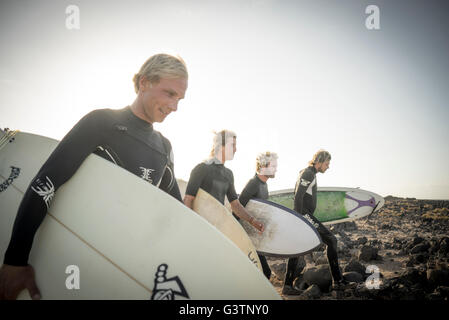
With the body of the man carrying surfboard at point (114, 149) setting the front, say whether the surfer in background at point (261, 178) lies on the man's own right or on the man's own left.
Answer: on the man's own left

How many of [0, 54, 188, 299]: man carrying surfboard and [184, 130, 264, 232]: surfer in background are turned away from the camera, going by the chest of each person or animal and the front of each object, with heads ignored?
0

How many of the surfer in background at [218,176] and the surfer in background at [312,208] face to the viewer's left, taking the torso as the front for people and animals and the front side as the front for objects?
0

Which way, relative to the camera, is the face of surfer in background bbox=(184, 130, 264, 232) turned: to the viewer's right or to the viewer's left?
to the viewer's right

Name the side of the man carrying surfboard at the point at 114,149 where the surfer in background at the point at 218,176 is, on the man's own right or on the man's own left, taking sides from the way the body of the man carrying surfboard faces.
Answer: on the man's own left

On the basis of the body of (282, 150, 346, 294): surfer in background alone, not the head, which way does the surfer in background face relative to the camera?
to the viewer's right

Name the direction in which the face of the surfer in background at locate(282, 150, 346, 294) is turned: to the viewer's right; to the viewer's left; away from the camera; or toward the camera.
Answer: to the viewer's right

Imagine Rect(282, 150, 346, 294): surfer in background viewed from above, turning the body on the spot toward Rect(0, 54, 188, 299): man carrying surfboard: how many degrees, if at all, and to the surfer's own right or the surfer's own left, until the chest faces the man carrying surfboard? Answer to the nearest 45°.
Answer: approximately 90° to the surfer's own right

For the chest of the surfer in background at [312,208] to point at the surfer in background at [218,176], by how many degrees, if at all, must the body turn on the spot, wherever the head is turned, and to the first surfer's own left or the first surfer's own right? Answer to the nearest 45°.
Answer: approximately 135° to the first surfer's own right
